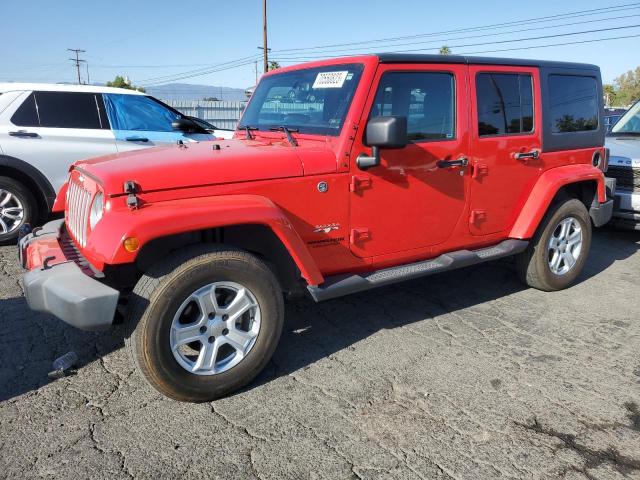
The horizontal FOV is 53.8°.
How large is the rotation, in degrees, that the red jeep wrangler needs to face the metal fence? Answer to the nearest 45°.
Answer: approximately 135° to its right

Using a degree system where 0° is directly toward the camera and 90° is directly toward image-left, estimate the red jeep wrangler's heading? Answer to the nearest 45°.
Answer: approximately 45°

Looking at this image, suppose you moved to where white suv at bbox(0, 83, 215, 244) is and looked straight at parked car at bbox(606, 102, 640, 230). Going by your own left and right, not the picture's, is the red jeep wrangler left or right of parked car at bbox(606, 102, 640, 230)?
right

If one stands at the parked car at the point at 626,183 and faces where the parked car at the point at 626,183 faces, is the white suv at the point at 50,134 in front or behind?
in front

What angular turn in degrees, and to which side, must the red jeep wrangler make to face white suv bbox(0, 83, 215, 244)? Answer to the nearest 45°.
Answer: approximately 90° to its right

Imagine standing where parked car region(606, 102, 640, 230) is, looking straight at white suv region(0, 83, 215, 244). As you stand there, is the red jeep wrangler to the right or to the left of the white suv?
left

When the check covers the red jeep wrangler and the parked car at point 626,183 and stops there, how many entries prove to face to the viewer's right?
0

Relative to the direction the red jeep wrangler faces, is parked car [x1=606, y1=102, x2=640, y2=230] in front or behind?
behind

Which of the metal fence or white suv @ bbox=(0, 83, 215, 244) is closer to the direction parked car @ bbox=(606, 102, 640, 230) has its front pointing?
the white suv

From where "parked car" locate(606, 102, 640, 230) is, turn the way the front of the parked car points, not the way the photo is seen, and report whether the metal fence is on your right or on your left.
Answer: on your right
